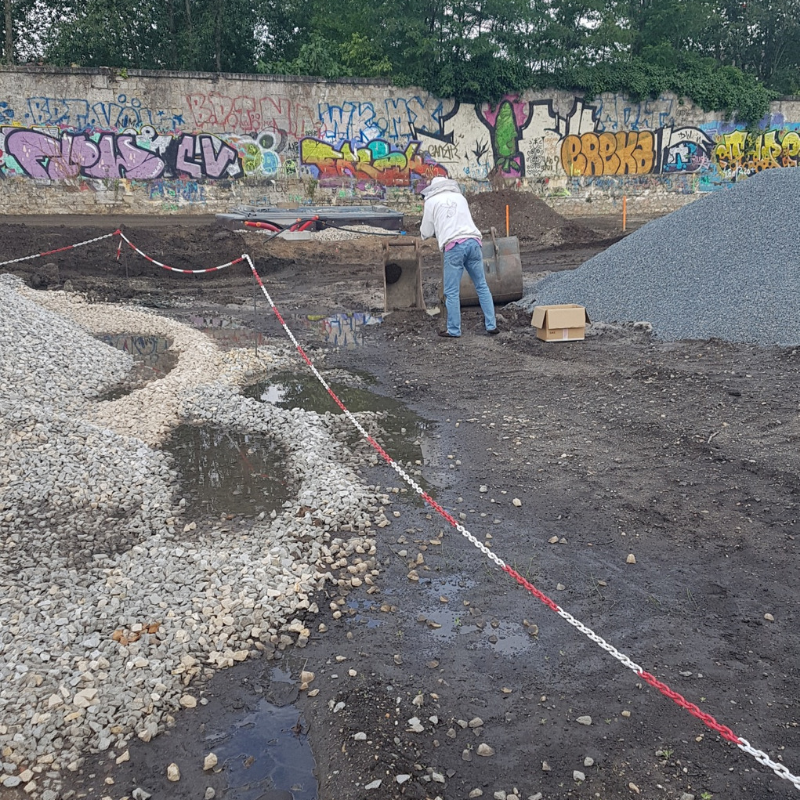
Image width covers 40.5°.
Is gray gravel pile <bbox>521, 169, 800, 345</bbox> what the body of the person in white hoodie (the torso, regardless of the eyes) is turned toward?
no

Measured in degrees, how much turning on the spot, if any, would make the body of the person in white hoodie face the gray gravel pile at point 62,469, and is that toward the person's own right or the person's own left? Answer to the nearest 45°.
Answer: approximately 90° to the person's own left

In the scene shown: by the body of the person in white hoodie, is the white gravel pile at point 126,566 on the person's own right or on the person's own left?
on the person's own left

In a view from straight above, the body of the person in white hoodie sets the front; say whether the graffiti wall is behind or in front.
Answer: in front

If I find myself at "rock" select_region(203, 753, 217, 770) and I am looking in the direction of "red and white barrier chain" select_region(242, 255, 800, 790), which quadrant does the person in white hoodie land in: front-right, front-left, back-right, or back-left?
front-left

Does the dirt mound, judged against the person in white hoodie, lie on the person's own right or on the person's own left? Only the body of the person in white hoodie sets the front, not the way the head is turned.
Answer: on the person's own right

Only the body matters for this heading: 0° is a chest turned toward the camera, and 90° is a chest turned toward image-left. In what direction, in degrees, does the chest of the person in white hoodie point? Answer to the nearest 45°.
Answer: approximately 135°

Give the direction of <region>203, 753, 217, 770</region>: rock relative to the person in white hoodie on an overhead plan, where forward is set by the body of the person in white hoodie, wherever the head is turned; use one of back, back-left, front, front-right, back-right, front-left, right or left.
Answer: back-left

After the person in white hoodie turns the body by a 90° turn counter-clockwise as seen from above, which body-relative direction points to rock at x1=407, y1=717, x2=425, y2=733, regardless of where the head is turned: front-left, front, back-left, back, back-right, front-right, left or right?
front-left

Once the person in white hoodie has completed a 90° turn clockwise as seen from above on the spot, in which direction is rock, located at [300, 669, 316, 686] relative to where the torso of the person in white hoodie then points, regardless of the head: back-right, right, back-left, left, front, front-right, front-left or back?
back-right

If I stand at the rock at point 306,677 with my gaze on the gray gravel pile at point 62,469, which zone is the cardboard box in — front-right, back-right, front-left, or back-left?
front-right

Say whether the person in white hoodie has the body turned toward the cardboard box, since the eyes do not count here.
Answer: no

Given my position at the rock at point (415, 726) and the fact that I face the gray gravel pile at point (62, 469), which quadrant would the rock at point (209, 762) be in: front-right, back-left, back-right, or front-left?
front-left

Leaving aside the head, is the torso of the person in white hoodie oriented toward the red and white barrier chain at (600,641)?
no
